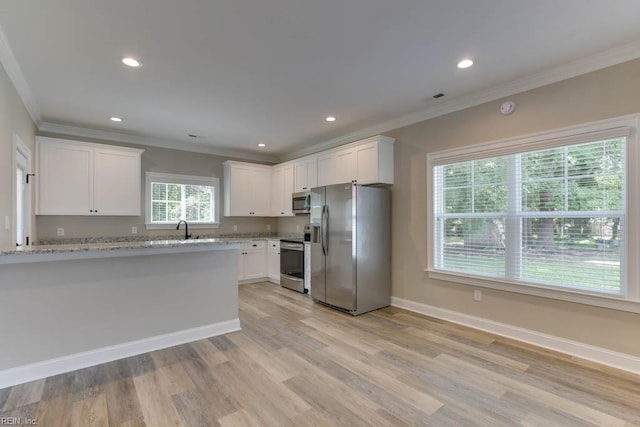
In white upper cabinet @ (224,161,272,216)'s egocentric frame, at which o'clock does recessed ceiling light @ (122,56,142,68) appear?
The recessed ceiling light is roughly at 2 o'clock from the white upper cabinet.

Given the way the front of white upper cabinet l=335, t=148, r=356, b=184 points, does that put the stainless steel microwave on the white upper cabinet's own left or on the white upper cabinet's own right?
on the white upper cabinet's own right

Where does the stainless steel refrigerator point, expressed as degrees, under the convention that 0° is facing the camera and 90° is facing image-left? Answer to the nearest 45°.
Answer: approximately 45°

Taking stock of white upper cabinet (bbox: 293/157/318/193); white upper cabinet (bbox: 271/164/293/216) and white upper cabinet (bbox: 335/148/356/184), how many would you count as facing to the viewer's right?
0

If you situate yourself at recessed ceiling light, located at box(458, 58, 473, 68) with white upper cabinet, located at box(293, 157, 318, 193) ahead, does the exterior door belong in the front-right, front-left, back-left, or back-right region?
front-left

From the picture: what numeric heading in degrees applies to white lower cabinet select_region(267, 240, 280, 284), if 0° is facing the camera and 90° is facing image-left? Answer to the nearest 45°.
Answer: approximately 45°

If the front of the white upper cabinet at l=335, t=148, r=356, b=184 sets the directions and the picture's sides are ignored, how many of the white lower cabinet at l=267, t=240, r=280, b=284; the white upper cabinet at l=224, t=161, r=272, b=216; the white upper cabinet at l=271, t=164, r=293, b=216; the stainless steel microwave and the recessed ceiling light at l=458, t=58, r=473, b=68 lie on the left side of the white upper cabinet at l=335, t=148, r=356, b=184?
1

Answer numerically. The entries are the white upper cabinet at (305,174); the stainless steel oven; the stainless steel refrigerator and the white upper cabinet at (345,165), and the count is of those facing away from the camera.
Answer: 0

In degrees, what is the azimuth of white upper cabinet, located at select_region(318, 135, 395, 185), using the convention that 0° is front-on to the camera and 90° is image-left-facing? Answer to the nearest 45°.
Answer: approximately 45°

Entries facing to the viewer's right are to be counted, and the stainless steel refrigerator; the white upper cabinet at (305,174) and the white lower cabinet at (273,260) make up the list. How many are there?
0

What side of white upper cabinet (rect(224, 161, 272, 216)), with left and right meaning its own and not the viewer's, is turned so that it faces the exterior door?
right

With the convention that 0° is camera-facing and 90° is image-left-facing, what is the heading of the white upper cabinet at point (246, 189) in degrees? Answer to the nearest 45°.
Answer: approximately 315°
